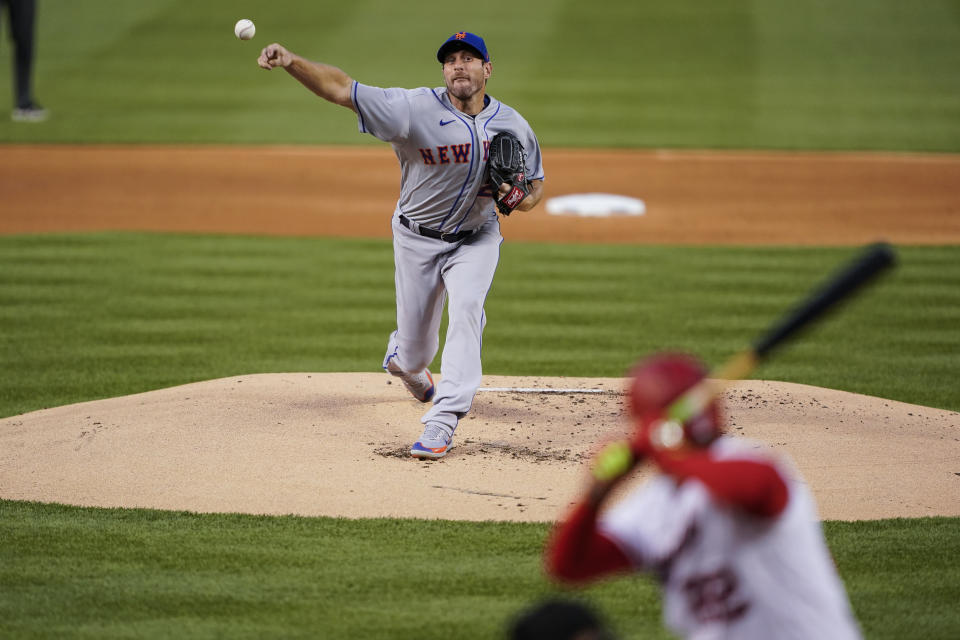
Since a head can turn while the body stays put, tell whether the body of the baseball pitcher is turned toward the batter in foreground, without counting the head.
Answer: yes

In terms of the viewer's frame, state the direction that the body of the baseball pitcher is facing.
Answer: toward the camera
